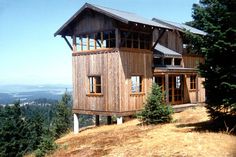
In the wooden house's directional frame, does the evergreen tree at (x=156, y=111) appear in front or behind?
in front
